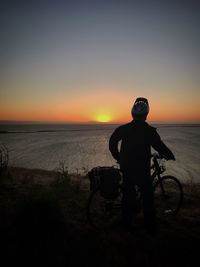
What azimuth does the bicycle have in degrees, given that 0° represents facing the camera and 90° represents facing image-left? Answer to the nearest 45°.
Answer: approximately 225°

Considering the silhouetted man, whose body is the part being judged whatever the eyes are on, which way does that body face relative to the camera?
away from the camera
